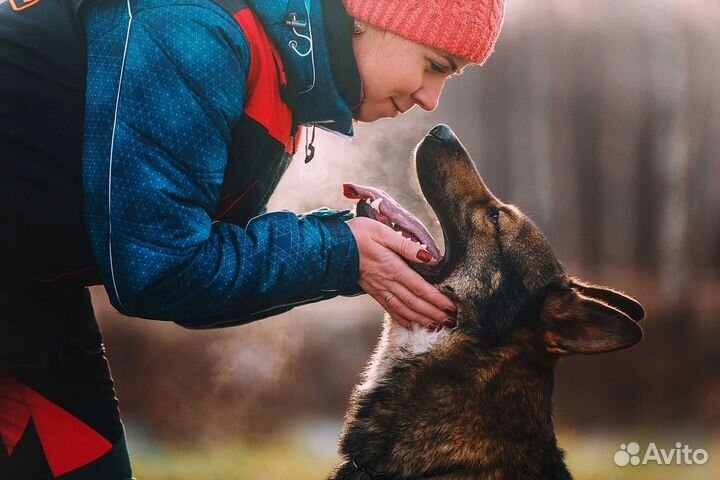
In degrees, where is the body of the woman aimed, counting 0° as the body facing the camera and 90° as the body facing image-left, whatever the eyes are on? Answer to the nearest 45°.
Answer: approximately 270°

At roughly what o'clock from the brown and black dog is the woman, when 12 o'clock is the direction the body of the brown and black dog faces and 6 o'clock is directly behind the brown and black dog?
The woman is roughly at 11 o'clock from the brown and black dog.

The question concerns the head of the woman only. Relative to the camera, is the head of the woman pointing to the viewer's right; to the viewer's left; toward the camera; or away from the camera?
to the viewer's right

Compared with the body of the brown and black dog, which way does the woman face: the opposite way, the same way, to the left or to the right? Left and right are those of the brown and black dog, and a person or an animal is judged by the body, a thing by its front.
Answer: the opposite way

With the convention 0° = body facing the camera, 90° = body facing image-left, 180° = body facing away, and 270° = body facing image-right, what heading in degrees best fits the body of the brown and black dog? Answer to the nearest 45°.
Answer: approximately 90°

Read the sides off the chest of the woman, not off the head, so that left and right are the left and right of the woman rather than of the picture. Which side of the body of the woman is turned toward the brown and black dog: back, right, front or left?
front

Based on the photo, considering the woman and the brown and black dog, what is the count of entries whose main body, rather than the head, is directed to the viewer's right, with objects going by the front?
1
